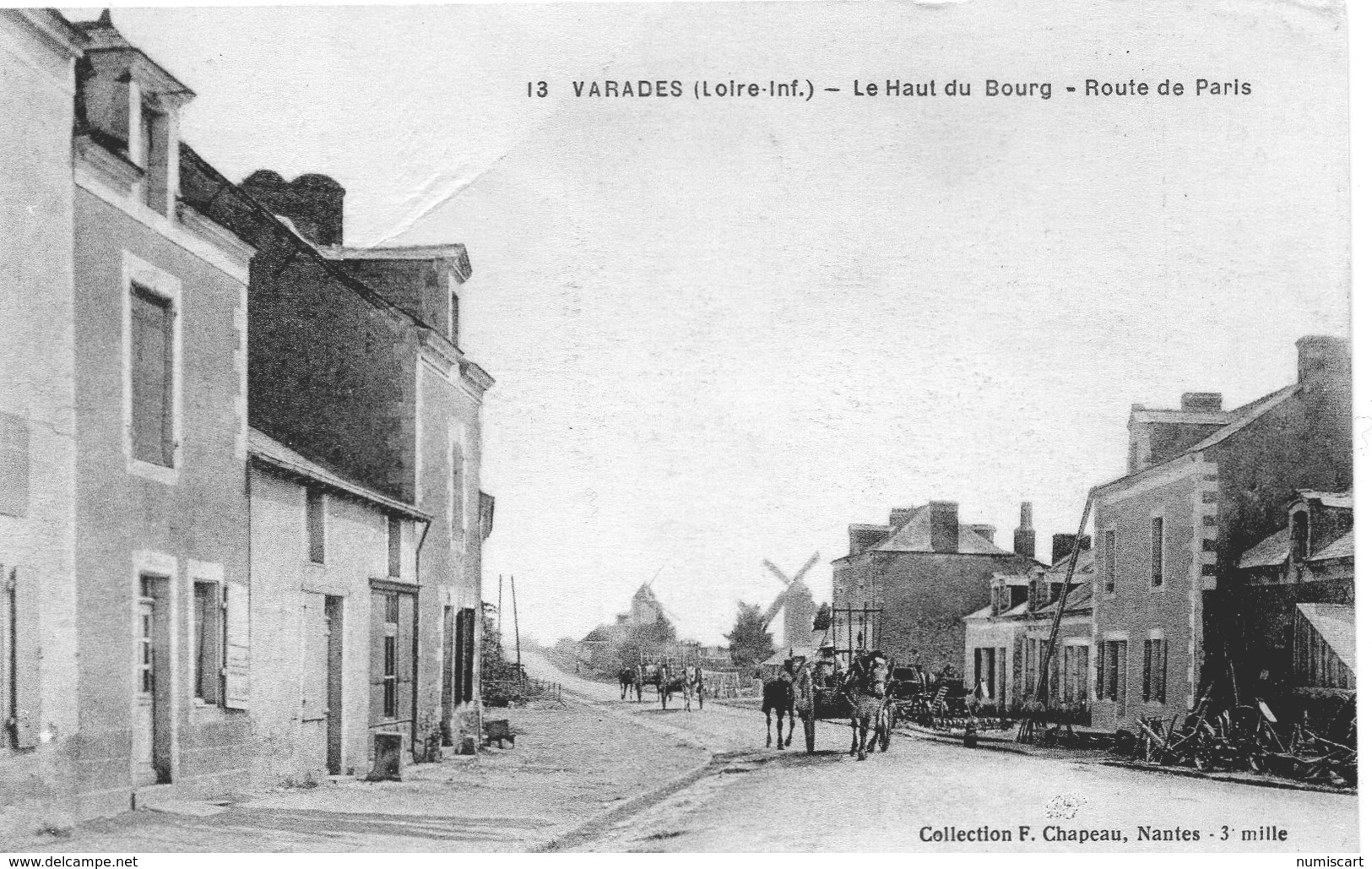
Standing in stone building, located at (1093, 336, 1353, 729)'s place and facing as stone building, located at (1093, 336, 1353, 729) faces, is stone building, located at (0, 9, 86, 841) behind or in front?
in front

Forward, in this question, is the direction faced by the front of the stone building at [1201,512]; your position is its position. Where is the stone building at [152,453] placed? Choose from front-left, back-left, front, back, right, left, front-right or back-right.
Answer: front

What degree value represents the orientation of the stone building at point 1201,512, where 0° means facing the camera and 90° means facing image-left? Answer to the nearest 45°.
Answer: approximately 45°

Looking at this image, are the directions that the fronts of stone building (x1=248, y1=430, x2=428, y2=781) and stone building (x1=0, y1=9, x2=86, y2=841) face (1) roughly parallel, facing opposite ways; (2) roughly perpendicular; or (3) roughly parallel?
roughly parallel

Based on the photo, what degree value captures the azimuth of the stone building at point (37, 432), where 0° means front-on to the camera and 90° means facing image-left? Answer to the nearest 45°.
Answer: approximately 315°

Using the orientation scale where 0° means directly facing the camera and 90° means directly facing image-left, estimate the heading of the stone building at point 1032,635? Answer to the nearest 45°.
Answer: approximately 45°

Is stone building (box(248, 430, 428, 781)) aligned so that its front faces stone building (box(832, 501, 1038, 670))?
no

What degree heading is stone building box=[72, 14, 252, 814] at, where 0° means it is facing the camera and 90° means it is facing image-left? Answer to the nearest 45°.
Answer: approximately 315°

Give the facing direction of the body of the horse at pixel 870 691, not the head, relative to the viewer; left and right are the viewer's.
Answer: facing the viewer

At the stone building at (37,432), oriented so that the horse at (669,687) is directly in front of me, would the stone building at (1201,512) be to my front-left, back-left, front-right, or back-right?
front-right
